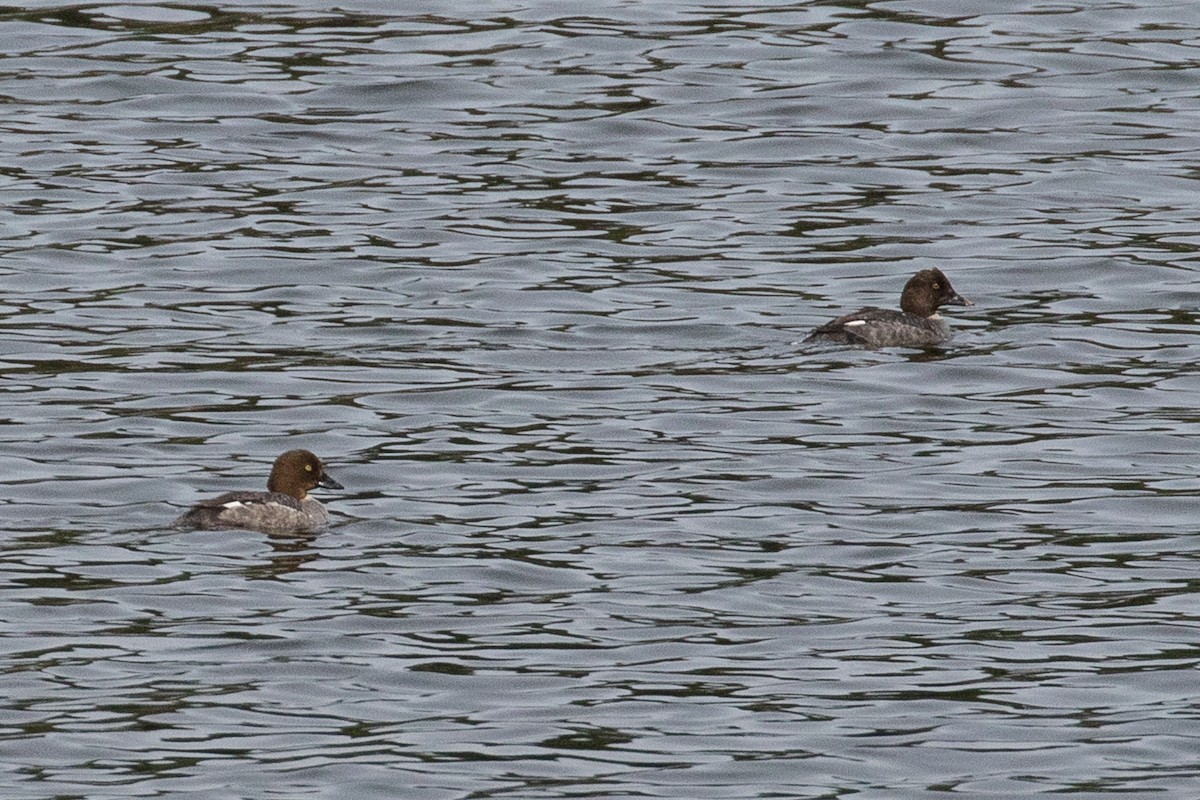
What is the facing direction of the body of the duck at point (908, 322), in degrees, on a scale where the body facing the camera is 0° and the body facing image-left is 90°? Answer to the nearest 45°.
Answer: approximately 270°

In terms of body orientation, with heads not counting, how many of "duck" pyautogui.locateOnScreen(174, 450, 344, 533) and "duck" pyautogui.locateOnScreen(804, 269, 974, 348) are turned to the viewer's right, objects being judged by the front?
2

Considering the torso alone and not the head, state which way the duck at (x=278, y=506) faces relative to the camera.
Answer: to the viewer's right

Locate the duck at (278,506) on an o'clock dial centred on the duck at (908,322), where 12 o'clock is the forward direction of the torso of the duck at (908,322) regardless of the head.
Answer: the duck at (278,506) is roughly at 4 o'clock from the duck at (908,322).

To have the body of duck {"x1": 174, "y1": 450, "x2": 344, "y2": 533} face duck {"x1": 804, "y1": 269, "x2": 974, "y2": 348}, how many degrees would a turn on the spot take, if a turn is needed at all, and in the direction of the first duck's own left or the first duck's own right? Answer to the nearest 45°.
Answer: approximately 45° to the first duck's own left
